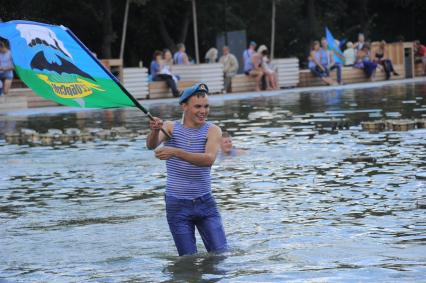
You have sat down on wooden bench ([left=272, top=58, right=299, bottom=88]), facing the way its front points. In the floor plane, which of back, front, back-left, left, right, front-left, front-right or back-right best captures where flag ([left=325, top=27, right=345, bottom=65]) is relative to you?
back-left

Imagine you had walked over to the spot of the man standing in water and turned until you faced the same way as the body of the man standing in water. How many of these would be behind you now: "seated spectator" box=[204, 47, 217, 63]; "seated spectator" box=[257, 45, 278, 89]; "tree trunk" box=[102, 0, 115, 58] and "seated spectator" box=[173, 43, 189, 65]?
4

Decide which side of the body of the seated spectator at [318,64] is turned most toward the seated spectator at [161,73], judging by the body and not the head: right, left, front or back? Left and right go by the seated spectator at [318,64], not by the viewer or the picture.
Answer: right

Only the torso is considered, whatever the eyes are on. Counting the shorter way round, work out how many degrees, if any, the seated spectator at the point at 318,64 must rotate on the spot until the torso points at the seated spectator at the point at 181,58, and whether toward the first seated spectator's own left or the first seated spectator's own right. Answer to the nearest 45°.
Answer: approximately 90° to the first seated spectator's own right

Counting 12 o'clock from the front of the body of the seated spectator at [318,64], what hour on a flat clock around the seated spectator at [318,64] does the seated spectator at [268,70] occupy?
the seated spectator at [268,70] is roughly at 3 o'clock from the seated spectator at [318,64].

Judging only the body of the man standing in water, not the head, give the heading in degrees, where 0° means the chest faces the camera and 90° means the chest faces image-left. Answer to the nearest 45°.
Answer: approximately 0°

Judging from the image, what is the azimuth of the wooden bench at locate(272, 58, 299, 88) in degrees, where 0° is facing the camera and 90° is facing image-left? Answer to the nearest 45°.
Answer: approximately 0°

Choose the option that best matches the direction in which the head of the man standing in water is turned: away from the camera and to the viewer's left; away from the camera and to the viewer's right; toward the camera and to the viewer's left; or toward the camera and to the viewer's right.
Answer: toward the camera and to the viewer's right

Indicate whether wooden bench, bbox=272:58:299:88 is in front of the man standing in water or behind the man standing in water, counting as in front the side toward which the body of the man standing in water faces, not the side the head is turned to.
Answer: behind

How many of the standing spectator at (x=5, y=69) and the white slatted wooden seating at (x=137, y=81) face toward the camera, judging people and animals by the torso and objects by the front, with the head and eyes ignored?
2

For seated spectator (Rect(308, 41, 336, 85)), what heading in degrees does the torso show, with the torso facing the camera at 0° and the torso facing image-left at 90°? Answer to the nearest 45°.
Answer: approximately 315°
